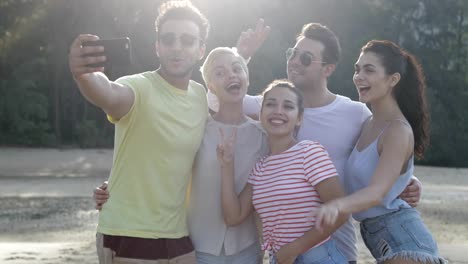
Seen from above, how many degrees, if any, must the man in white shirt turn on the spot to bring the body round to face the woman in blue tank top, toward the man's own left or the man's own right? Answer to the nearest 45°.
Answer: approximately 90° to the man's own left

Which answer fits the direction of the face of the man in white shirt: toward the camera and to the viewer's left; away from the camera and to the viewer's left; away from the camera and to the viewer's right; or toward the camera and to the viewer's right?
toward the camera and to the viewer's left
